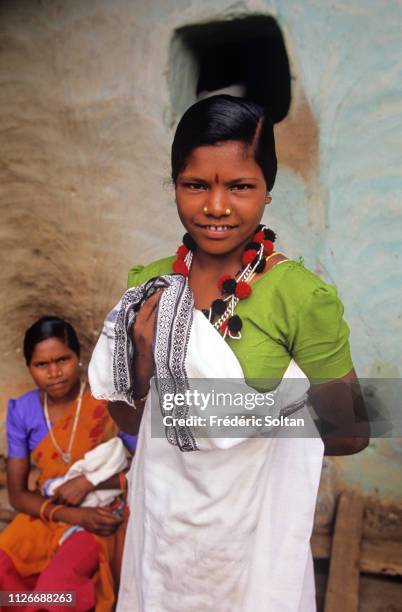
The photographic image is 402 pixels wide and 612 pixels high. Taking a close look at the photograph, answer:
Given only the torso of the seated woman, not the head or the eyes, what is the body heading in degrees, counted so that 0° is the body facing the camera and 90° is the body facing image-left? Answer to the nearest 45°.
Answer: approximately 0°

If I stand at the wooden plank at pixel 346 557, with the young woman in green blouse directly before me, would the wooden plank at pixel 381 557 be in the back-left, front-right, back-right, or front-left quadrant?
back-left

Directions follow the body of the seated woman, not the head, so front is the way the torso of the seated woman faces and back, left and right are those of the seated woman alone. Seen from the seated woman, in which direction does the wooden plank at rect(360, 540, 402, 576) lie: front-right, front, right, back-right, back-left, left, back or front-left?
left

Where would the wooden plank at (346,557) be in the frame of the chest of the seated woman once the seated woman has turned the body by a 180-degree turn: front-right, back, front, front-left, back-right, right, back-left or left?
right

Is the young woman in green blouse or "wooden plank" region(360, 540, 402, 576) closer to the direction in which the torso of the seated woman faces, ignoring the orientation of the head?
the young woman in green blouse

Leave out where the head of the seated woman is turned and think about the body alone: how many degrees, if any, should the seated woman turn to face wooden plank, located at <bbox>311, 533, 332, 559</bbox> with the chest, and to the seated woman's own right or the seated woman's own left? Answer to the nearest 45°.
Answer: approximately 90° to the seated woman's own left

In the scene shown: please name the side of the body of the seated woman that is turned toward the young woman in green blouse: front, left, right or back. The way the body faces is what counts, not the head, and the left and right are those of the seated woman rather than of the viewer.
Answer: front
